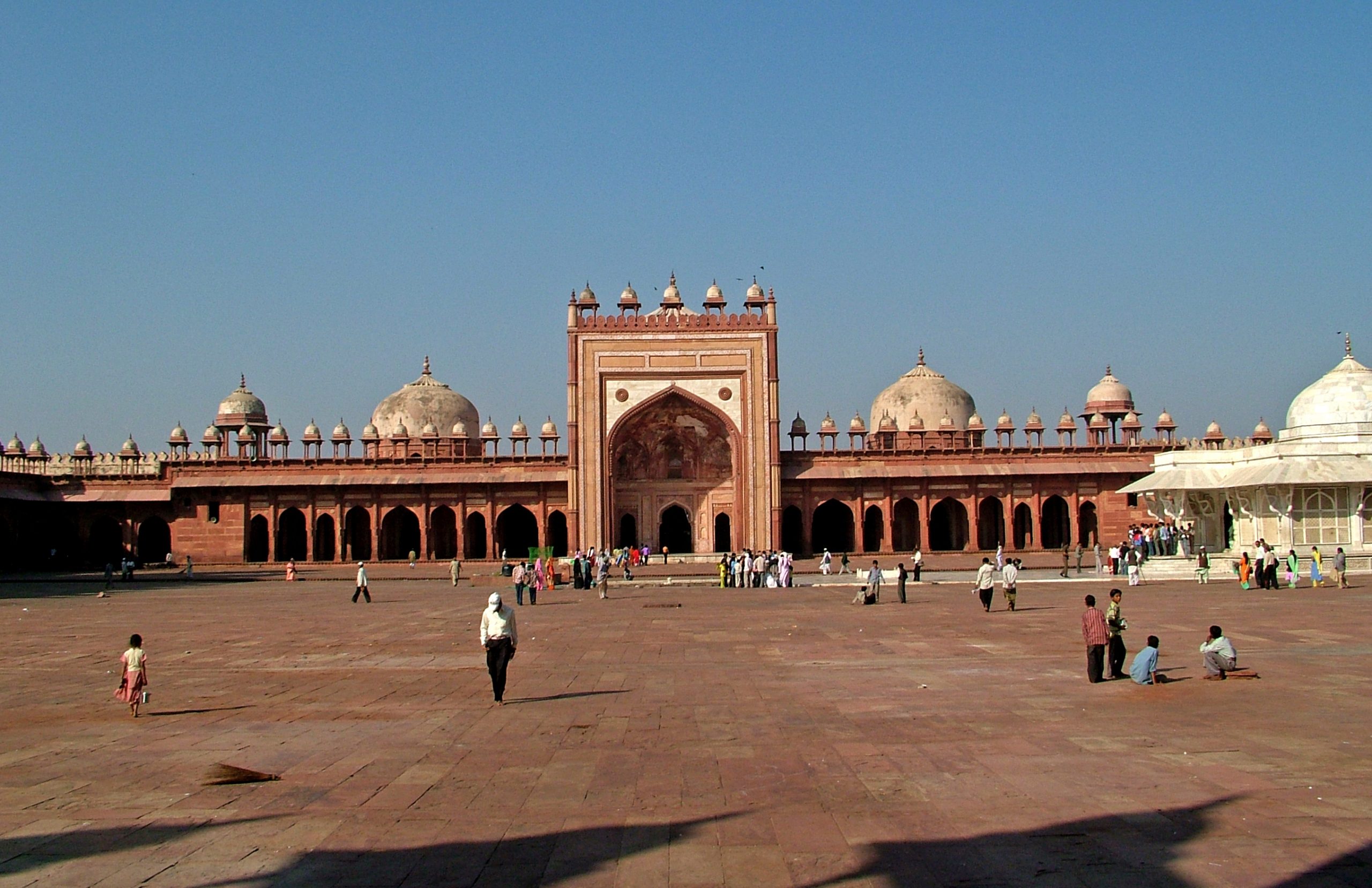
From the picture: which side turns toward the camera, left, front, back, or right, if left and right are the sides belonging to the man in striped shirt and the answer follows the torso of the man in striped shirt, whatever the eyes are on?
back

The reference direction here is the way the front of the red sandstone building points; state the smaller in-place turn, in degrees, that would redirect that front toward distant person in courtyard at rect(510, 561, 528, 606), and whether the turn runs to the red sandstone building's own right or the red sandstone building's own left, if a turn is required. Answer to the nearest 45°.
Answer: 0° — it already faces them

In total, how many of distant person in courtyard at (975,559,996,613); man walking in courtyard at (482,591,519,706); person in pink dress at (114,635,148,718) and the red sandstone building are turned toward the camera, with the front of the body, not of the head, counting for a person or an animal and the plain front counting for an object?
2

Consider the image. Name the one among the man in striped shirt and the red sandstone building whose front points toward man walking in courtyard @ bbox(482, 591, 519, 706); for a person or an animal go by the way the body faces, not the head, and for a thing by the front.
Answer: the red sandstone building
